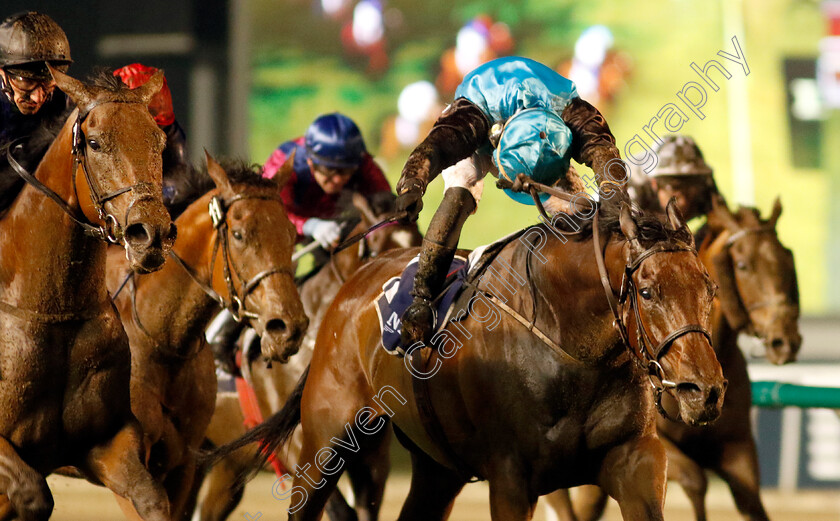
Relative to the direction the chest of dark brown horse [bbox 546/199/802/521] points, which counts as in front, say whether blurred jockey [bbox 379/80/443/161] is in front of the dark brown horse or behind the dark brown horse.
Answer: behind

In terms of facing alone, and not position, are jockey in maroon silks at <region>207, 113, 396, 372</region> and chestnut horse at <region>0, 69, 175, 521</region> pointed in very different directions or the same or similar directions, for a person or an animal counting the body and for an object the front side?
same or similar directions

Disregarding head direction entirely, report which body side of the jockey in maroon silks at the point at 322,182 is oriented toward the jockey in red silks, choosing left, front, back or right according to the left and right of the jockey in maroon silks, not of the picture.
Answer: right

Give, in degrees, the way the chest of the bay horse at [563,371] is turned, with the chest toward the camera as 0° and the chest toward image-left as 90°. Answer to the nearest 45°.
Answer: approximately 315°

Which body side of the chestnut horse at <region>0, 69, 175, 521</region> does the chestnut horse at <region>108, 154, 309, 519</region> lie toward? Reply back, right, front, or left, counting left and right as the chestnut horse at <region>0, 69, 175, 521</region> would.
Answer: left

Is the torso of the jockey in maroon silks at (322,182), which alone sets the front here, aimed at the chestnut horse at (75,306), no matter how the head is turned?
no

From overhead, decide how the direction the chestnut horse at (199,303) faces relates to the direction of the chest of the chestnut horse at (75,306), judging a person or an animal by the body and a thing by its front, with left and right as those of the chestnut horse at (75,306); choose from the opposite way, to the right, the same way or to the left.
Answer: the same way

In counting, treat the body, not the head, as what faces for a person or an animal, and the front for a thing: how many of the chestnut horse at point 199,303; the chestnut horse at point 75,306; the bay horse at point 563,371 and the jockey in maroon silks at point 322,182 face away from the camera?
0

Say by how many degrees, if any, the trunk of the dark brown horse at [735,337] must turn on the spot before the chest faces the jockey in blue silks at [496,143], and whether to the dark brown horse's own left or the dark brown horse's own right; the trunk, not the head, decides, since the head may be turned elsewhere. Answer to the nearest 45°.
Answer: approximately 90° to the dark brown horse's own right

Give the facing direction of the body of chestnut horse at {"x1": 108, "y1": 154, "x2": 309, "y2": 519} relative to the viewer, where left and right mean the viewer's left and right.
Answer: facing the viewer and to the right of the viewer

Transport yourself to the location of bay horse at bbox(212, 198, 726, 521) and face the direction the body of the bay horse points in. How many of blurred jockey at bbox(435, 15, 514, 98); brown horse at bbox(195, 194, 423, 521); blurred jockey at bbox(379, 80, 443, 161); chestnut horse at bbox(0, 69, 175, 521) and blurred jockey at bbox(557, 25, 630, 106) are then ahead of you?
0

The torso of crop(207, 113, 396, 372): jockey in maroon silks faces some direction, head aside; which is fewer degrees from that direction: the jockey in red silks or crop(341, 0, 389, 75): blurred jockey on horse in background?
the jockey in red silks

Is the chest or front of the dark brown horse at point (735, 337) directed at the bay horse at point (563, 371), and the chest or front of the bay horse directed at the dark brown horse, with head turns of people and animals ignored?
no

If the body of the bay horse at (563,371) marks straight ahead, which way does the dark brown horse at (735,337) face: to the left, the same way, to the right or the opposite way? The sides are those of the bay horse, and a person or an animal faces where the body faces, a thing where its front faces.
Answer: the same way

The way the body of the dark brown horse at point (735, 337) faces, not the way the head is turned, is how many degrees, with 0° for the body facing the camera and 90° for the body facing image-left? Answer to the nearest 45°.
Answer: approximately 315°

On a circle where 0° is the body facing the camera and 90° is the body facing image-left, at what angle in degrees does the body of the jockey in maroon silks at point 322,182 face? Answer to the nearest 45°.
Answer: approximately 315°

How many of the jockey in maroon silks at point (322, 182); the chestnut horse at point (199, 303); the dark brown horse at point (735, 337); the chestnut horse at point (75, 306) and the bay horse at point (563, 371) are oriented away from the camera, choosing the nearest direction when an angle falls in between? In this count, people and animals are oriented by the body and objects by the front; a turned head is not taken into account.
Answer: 0

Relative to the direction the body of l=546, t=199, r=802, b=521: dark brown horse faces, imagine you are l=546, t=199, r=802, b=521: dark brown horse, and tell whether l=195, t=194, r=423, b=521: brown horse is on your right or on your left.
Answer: on your right
